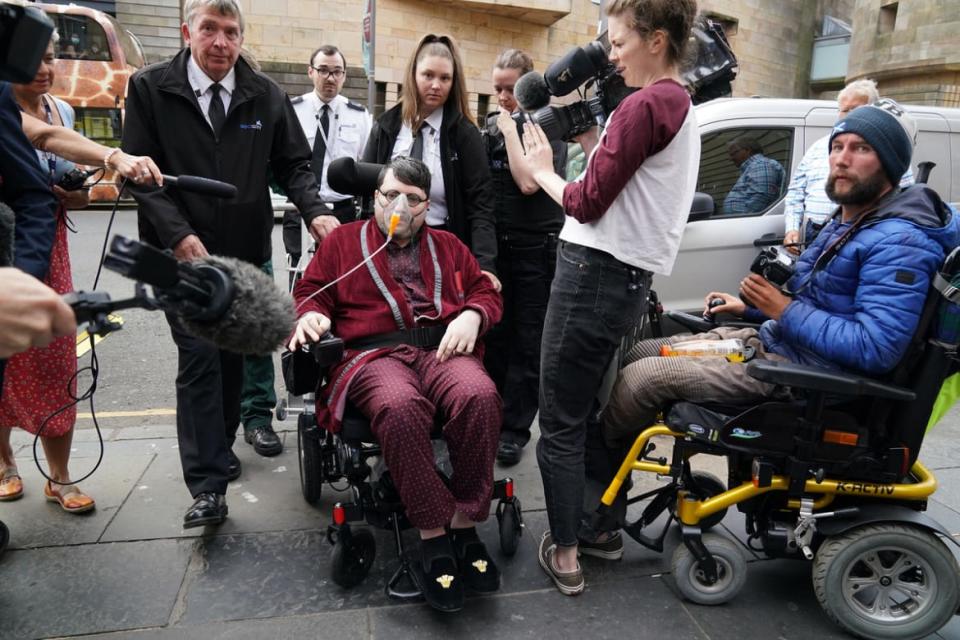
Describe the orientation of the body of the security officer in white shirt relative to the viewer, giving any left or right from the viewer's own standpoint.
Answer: facing the viewer

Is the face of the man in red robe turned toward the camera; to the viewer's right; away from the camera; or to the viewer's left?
toward the camera

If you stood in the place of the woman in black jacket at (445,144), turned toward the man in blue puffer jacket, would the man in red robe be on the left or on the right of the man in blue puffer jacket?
right

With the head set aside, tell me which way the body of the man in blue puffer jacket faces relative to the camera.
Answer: to the viewer's left

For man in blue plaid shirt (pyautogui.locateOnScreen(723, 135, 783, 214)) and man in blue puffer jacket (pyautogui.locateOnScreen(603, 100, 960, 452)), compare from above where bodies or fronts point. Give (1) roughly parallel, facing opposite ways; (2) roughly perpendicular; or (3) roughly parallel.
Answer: roughly parallel

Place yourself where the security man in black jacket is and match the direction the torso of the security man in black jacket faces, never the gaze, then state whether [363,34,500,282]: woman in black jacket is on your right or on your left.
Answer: on your left

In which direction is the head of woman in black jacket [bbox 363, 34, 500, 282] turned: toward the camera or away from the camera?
toward the camera

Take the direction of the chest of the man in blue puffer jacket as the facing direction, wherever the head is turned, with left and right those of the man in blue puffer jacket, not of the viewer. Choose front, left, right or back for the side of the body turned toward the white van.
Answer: right

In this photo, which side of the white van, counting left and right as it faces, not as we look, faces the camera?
left

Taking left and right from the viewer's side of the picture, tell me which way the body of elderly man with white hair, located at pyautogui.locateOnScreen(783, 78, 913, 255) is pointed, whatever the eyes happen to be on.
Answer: facing the viewer and to the left of the viewer

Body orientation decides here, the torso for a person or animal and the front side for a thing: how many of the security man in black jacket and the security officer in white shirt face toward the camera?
2

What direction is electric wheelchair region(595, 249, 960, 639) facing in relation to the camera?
to the viewer's left

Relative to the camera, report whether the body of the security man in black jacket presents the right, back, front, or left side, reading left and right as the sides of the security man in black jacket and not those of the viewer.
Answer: front

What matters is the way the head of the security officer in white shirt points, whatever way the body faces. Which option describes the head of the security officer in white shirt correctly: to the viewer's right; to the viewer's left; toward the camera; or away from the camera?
toward the camera

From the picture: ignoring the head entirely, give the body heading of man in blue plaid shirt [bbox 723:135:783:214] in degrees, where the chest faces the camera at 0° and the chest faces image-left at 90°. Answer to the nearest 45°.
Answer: approximately 90°

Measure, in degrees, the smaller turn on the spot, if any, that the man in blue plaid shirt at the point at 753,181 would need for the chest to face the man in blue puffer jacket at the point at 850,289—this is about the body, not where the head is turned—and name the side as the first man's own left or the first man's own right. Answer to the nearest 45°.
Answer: approximately 90° to the first man's own left

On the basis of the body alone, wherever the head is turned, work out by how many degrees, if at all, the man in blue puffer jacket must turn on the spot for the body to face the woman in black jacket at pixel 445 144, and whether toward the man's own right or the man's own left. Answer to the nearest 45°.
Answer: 0° — they already face them
